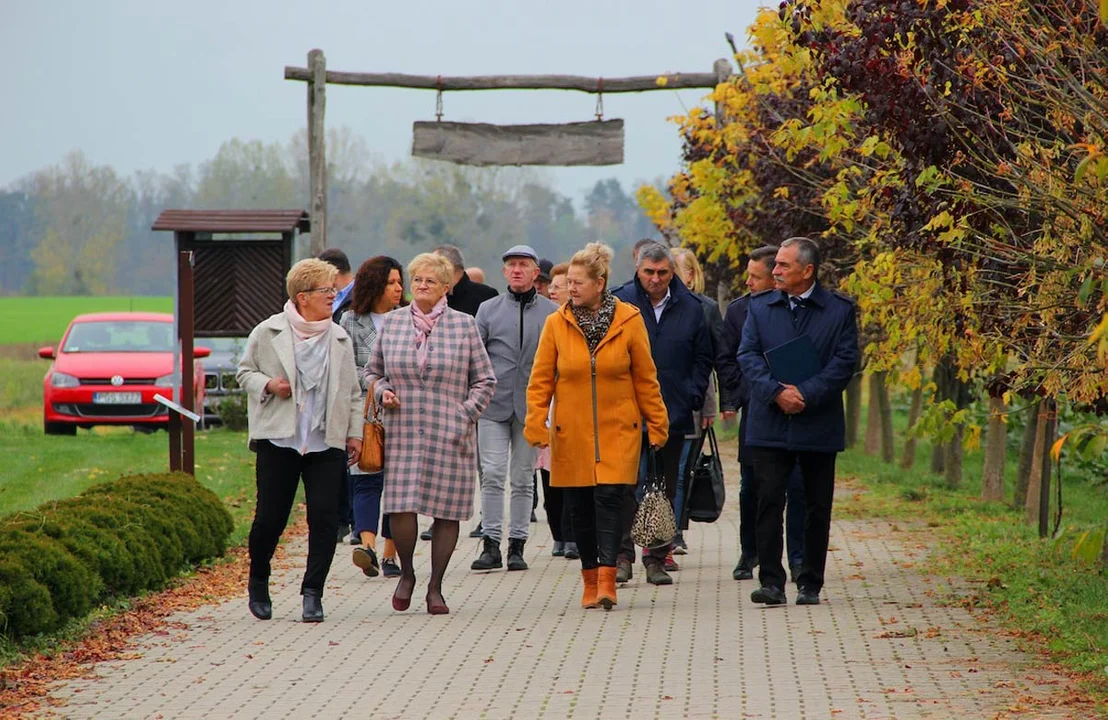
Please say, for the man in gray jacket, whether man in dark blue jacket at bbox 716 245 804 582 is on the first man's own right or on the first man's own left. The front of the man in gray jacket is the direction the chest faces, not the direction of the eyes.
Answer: on the first man's own left

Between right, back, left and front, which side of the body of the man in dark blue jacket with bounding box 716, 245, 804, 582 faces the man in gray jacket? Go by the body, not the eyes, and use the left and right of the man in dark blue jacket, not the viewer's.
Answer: right

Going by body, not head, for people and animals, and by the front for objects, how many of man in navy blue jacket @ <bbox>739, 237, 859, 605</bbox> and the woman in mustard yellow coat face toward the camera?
2

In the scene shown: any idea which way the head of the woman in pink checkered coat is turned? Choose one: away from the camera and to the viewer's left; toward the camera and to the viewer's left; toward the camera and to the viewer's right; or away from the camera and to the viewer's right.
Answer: toward the camera and to the viewer's left

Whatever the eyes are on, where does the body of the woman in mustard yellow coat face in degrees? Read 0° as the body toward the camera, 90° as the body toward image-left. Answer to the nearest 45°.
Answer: approximately 0°

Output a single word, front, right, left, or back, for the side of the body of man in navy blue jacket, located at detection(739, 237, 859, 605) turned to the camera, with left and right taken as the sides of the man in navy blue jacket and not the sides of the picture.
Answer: front

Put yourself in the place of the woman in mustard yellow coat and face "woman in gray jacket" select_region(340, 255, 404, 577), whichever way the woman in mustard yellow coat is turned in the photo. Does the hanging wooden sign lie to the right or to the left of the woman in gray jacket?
right

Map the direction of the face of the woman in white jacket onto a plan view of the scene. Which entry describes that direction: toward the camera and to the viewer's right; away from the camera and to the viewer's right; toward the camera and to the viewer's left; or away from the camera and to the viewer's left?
toward the camera and to the viewer's right

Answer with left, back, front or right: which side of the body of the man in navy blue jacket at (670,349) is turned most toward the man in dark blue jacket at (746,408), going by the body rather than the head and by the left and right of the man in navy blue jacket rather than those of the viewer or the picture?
left

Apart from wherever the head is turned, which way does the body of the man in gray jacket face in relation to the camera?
toward the camera

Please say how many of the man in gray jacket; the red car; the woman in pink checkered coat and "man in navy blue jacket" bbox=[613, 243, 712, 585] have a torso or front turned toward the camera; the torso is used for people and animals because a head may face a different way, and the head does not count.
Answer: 4

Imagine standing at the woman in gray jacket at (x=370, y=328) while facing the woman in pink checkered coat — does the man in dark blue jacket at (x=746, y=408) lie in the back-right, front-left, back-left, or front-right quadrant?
front-left

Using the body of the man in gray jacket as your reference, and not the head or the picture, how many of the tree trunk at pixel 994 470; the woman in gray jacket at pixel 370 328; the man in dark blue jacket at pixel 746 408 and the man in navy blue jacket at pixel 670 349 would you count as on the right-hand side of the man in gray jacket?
1

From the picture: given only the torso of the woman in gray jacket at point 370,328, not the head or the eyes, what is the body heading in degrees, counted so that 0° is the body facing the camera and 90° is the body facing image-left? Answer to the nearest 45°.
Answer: approximately 315°

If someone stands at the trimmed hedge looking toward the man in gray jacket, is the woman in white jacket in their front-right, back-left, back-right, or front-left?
front-right

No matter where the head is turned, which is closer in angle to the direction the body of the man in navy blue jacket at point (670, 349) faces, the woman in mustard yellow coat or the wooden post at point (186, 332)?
the woman in mustard yellow coat
